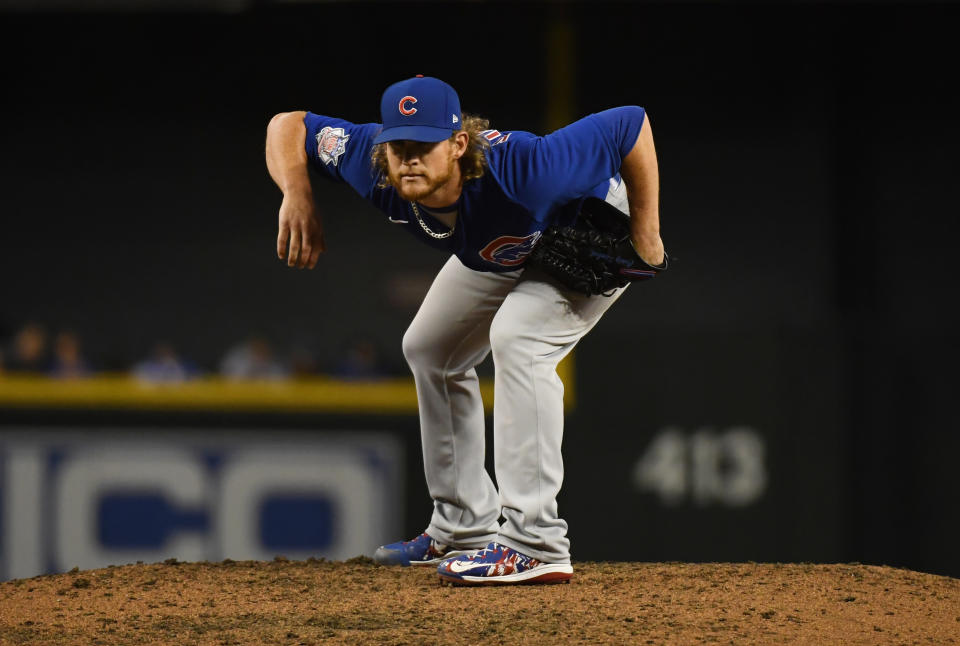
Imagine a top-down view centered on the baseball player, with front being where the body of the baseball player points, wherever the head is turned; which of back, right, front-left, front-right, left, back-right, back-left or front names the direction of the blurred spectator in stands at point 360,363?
back-right

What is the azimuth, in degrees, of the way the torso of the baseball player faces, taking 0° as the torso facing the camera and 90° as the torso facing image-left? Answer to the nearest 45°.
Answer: approximately 45°

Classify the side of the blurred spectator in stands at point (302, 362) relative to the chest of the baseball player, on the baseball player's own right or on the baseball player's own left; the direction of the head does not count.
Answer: on the baseball player's own right

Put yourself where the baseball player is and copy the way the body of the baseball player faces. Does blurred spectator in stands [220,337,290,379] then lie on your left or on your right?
on your right
